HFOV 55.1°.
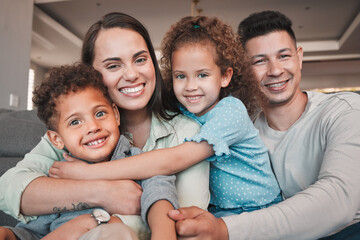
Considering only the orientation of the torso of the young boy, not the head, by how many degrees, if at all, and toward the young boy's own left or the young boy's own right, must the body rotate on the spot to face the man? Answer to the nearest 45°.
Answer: approximately 90° to the young boy's own left

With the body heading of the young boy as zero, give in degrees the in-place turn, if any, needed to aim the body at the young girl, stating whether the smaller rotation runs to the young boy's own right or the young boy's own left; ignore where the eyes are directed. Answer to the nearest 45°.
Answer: approximately 90° to the young boy's own left

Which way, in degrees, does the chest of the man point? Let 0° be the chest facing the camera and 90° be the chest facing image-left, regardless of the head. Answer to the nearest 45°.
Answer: approximately 45°

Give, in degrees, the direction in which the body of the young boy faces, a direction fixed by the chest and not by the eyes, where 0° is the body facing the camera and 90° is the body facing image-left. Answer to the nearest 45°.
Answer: approximately 0°
